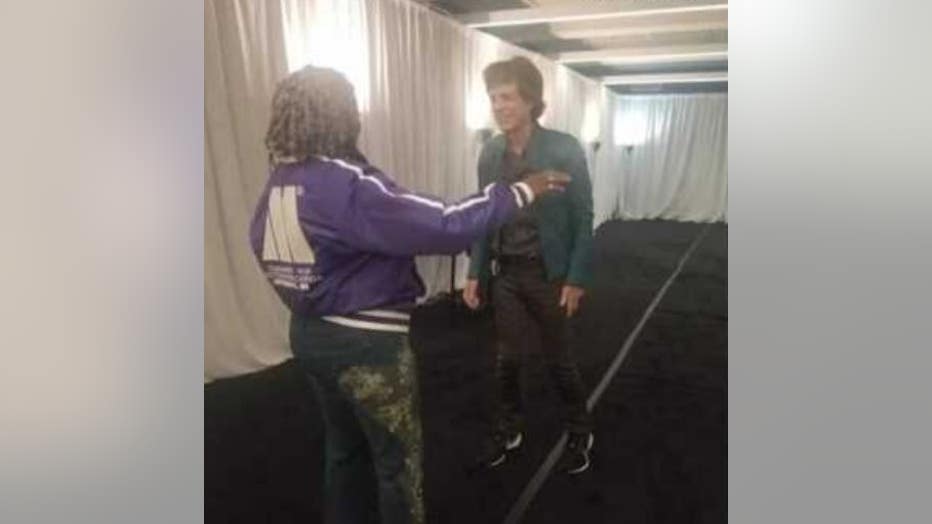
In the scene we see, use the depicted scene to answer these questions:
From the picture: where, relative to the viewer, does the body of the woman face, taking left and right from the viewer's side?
facing away from the viewer and to the right of the viewer

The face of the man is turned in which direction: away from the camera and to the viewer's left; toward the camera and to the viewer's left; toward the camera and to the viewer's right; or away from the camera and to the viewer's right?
toward the camera and to the viewer's left

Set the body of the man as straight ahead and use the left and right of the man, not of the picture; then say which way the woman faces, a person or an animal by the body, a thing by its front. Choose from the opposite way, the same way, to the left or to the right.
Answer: the opposite way

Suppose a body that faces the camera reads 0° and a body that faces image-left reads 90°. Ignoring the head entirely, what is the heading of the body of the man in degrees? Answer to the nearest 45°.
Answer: approximately 45°
